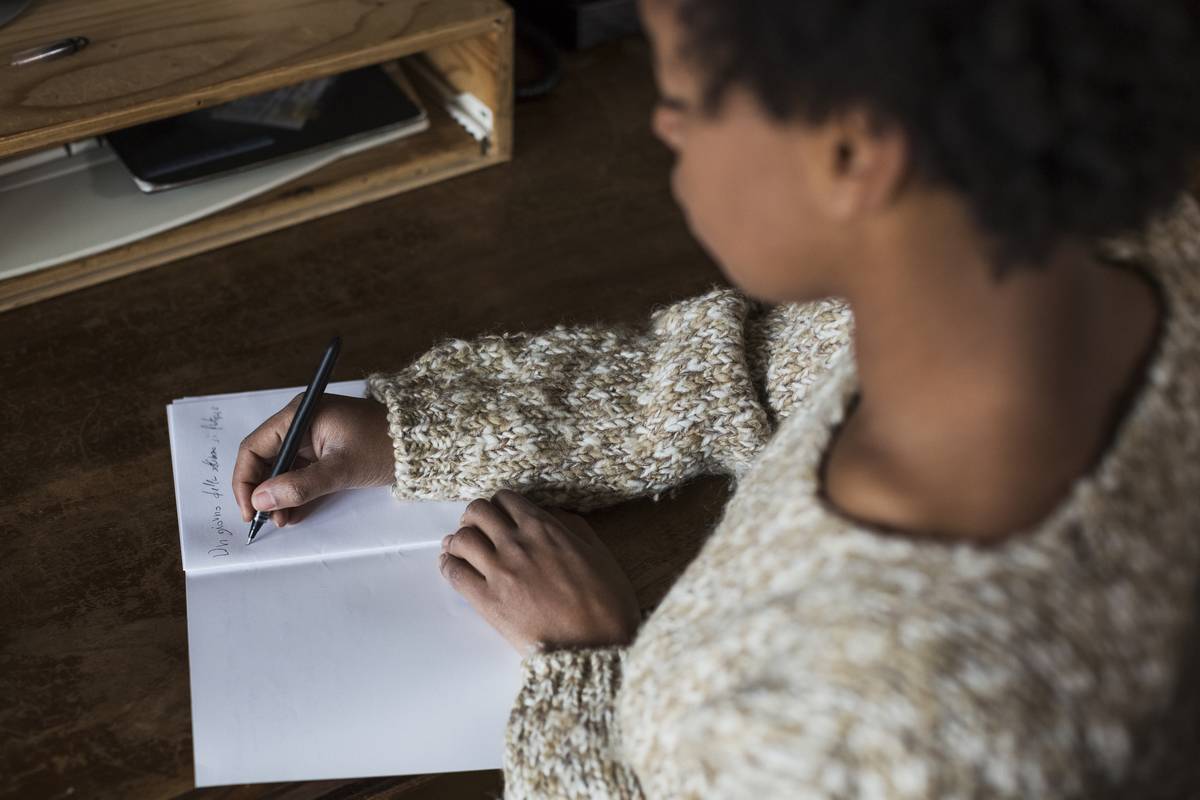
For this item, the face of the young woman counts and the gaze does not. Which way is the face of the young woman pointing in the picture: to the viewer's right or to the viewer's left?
to the viewer's left

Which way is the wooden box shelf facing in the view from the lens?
facing the viewer and to the right of the viewer

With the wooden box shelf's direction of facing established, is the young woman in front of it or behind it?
in front
